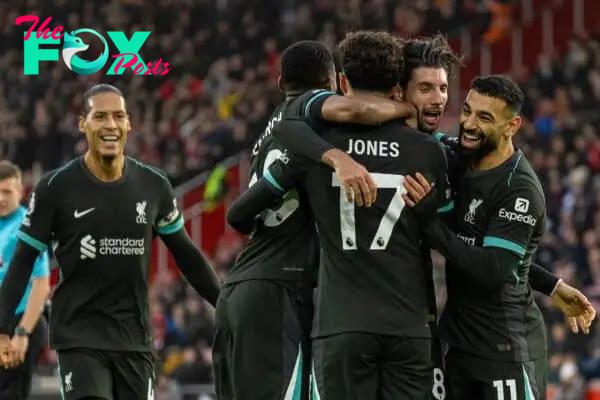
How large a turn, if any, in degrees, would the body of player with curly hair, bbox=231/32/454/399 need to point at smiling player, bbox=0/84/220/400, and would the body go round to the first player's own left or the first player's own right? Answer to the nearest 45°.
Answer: approximately 45° to the first player's own left

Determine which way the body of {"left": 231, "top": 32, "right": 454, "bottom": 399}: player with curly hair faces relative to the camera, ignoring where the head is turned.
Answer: away from the camera

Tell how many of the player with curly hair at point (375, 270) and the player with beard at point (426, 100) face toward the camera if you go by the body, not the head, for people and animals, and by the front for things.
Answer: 1

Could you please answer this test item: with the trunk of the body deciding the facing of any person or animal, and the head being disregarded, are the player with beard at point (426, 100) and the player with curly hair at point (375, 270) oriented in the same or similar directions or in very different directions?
very different directions

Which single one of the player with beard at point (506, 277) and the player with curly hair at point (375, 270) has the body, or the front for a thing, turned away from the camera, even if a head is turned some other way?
the player with curly hair
